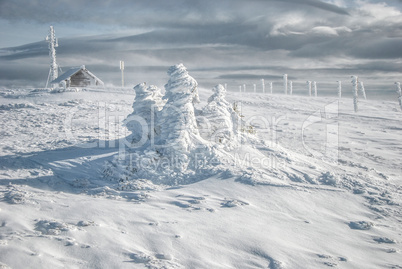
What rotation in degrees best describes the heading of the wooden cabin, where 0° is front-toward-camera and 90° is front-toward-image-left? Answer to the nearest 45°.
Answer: approximately 0°

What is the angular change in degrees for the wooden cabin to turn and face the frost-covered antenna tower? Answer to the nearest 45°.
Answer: approximately 135° to its right

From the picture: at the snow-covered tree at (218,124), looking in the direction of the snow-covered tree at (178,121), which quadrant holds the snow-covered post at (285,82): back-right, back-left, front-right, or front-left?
back-right

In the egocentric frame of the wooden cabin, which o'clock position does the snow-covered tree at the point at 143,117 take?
The snow-covered tree is roughly at 12 o'clock from the wooden cabin.

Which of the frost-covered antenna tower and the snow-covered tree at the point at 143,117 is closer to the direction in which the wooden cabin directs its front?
the snow-covered tree

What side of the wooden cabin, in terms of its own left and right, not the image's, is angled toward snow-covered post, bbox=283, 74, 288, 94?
left

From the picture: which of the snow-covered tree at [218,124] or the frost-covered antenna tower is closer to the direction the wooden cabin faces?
the snow-covered tree
